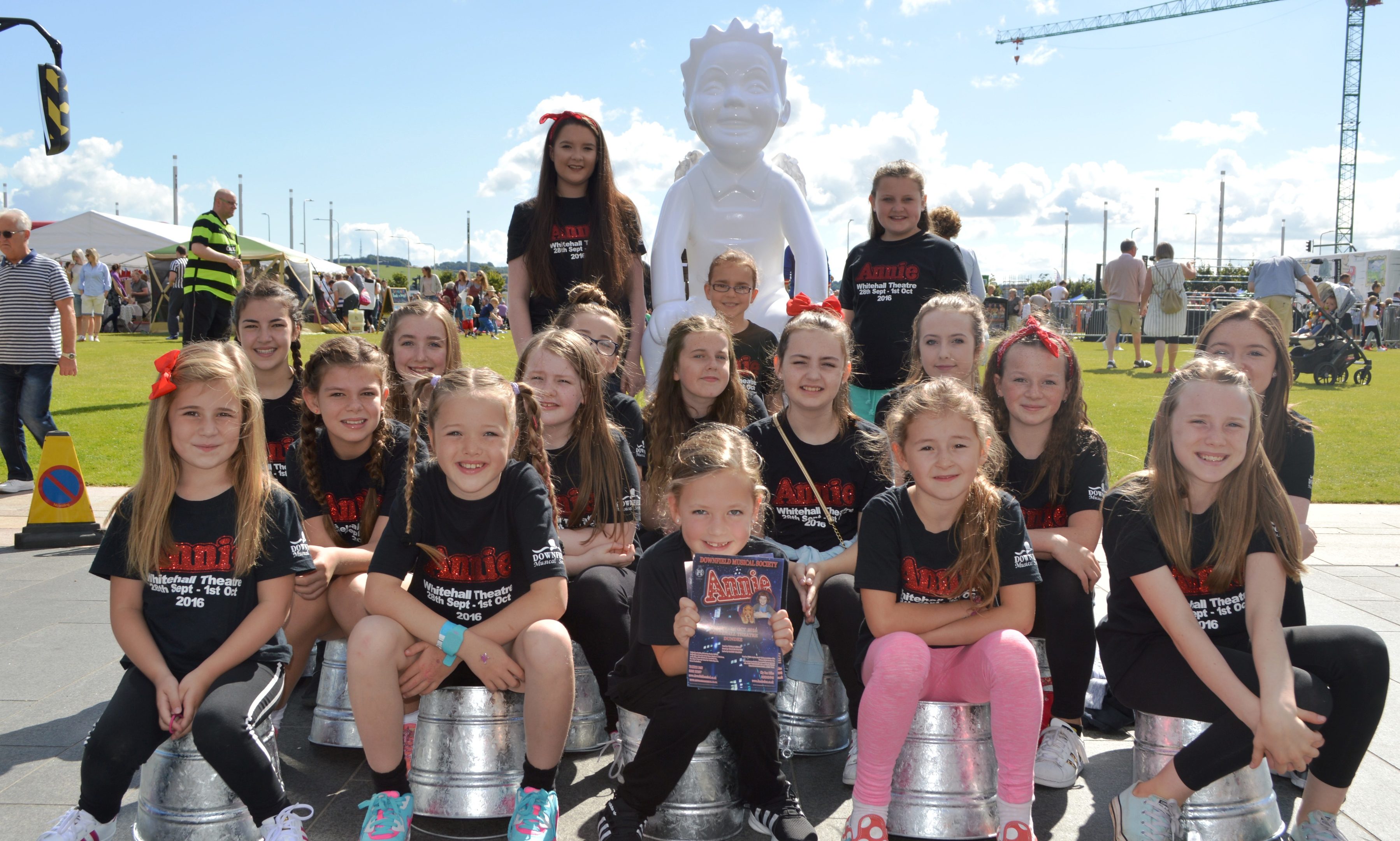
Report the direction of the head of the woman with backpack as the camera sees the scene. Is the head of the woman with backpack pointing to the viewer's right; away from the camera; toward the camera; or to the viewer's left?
away from the camera

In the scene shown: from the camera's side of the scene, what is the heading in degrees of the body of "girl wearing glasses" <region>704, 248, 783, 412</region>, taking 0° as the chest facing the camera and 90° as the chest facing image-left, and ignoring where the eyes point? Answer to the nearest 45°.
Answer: approximately 0°

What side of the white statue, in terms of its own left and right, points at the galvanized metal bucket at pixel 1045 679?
front

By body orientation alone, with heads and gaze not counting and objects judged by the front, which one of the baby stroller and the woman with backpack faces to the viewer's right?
the baby stroller

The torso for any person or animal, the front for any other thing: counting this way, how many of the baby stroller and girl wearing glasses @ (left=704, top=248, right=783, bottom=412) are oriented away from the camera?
0

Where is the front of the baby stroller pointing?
to the viewer's right

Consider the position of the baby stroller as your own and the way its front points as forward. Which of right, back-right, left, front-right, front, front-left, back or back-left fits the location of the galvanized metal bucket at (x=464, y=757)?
right

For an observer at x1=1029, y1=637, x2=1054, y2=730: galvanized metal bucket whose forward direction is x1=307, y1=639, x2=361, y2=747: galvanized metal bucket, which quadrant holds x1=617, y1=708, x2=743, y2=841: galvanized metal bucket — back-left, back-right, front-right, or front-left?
front-left

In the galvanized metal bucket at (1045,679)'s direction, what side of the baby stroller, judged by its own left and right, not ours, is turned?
right

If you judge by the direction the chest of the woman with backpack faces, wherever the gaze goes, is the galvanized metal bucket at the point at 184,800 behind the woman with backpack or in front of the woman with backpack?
behind

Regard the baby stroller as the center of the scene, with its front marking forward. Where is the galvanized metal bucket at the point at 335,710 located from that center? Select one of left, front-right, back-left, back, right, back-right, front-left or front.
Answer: right

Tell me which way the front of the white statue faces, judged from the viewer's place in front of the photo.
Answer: facing the viewer

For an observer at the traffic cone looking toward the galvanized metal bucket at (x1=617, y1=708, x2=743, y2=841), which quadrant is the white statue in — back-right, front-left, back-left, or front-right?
front-left

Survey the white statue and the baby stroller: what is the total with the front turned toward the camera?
1

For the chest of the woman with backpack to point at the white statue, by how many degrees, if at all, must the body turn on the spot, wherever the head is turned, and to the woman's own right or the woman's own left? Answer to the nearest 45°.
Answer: approximately 180°

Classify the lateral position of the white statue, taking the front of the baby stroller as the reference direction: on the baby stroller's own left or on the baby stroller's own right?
on the baby stroller's own right

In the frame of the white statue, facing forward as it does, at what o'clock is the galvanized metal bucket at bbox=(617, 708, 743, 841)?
The galvanized metal bucket is roughly at 12 o'clock from the white statue.
